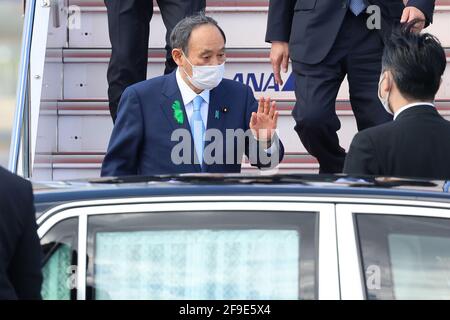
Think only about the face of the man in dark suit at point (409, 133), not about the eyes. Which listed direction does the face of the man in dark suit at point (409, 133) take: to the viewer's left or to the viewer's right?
to the viewer's left

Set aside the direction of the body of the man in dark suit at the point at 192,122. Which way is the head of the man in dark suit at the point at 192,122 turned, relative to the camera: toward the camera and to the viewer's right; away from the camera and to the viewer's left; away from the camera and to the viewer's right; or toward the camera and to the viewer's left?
toward the camera and to the viewer's right

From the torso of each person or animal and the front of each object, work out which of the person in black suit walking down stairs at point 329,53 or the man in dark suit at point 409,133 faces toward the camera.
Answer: the person in black suit walking down stairs

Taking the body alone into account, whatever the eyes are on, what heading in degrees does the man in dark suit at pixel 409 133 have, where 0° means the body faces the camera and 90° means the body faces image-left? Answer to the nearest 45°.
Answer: approximately 135°

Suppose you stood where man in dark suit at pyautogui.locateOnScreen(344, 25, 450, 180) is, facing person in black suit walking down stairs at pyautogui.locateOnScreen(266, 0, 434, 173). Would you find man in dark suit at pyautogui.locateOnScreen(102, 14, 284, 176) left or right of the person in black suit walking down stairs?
left

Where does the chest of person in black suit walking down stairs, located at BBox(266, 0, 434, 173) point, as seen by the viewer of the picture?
toward the camera

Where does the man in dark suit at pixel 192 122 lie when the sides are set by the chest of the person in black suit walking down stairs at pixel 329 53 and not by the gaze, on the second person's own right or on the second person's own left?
on the second person's own right

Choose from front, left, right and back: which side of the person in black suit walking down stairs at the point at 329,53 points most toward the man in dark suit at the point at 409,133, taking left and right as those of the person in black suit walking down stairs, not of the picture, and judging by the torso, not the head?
front

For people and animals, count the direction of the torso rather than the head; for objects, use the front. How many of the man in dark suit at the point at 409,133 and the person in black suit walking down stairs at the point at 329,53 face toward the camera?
1
